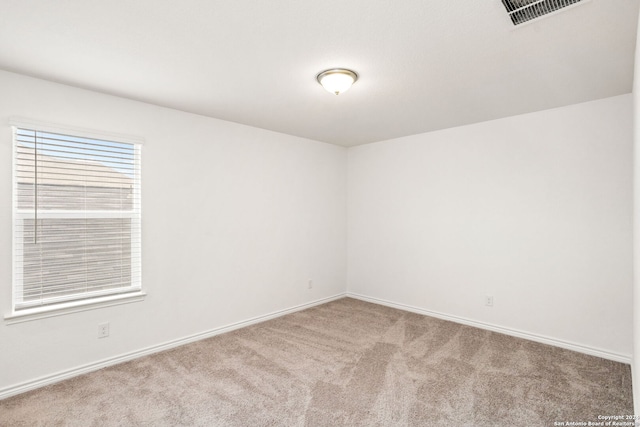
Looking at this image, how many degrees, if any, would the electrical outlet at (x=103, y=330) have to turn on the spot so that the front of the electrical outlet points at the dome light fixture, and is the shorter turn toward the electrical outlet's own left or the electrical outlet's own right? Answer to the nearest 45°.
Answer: approximately 45° to the electrical outlet's own left

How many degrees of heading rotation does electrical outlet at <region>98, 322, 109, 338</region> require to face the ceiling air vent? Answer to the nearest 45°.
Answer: approximately 45° to its left

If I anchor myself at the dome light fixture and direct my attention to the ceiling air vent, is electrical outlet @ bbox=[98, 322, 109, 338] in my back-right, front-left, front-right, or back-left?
back-right

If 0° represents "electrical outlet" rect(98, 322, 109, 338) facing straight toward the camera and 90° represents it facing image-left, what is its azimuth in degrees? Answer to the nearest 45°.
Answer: approximately 0°
